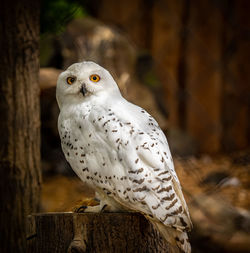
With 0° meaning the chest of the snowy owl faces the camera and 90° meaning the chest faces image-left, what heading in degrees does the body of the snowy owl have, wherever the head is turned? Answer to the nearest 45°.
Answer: approximately 90°

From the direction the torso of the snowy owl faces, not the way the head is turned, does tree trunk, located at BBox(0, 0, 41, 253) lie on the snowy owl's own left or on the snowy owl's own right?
on the snowy owl's own right
